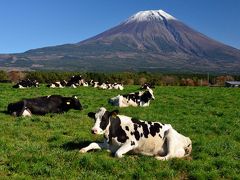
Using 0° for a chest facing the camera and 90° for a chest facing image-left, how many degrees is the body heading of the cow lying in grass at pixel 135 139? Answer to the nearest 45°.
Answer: approximately 90°

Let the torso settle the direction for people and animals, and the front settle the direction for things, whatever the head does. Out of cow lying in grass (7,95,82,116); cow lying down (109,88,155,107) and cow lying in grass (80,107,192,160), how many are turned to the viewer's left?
1

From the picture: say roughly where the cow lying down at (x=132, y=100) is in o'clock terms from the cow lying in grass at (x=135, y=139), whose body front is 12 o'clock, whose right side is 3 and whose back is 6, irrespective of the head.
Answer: The cow lying down is roughly at 3 o'clock from the cow lying in grass.

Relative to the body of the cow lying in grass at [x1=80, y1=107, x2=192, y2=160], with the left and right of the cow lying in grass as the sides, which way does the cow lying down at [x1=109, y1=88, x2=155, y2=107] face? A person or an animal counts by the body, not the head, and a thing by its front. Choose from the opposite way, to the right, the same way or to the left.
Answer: the opposite way

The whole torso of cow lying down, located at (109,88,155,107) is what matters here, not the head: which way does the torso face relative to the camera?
to the viewer's right

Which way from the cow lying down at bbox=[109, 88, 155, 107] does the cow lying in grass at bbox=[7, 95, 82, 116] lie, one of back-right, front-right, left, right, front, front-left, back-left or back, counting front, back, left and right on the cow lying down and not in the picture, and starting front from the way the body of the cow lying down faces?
back-right

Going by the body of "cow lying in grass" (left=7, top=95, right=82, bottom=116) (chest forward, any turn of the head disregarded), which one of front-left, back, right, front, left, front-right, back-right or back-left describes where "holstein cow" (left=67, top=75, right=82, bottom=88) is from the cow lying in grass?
left

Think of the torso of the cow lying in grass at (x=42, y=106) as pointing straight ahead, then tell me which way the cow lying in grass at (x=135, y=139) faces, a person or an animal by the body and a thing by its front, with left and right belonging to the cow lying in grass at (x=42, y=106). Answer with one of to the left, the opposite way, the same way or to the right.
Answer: the opposite way

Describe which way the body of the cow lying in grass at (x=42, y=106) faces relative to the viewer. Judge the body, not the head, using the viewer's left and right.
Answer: facing to the right of the viewer

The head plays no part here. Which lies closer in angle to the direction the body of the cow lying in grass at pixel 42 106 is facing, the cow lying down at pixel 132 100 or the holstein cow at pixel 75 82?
the cow lying down
